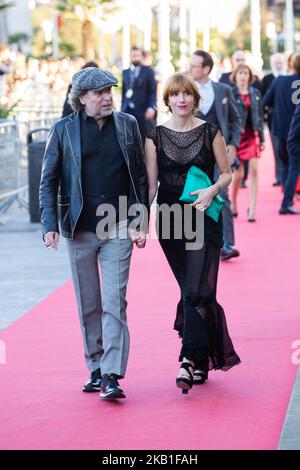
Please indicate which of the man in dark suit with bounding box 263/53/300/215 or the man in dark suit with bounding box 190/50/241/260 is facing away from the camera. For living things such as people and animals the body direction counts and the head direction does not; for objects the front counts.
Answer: the man in dark suit with bounding box 263/53/300/215

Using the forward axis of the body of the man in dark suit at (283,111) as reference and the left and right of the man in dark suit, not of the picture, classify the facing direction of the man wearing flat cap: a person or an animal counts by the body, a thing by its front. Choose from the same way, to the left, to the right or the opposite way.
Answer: the opposite way

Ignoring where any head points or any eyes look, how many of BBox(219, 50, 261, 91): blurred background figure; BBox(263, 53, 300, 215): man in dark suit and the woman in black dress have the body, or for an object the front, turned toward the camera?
2

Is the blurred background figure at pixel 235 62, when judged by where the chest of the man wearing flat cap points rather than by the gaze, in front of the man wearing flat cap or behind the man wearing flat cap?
behind

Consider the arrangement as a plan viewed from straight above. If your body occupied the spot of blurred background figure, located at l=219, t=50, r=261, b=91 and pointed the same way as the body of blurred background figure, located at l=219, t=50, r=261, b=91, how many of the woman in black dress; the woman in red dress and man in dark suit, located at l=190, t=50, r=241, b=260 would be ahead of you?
3

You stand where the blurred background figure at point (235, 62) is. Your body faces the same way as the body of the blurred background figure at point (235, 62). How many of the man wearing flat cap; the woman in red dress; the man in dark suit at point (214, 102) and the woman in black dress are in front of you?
4

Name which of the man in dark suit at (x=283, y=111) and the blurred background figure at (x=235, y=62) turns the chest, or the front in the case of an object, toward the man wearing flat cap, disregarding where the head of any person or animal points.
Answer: the blurred background figure

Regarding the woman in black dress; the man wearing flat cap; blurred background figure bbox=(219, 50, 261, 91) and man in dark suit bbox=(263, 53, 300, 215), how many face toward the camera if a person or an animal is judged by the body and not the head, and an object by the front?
3

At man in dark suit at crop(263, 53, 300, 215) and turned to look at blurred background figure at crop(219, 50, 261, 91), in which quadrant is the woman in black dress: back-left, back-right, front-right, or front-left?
back-left

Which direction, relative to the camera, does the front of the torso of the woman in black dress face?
toward the camera

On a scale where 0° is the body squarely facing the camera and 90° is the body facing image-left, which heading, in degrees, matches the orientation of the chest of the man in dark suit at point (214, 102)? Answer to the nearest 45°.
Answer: approximately 45°

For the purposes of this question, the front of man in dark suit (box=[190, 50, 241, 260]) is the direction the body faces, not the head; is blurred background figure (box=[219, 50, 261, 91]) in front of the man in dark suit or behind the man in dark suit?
behind

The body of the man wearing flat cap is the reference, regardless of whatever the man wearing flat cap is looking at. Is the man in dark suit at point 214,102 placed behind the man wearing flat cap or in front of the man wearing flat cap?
behind

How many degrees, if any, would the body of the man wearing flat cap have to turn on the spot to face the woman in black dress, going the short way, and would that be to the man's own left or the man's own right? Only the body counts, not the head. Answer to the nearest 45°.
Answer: approximately 90° to the man's own left

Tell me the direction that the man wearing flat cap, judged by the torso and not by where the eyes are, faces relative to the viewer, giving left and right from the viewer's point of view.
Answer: facing the viewer

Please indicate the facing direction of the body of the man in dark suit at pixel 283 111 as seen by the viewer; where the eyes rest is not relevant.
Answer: away from the camera

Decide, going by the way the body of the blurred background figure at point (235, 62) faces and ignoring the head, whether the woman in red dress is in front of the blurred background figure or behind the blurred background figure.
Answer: in front

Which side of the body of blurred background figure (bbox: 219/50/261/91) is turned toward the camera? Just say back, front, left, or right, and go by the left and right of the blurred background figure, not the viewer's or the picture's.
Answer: front
